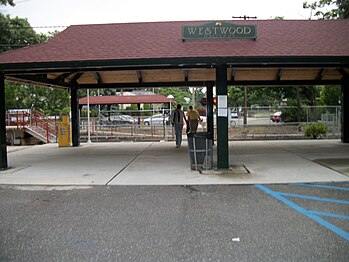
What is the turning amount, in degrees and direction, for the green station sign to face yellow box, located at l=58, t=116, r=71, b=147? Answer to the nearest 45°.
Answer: approximately 135° to its right

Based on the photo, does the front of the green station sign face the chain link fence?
no

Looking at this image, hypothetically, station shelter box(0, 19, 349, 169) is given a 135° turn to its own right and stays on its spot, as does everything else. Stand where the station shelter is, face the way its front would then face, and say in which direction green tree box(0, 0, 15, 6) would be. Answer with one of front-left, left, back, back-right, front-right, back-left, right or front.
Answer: front

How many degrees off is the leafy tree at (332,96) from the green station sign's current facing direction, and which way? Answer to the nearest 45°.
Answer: approximately 135° to its left

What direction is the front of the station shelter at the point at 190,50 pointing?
toward the camera

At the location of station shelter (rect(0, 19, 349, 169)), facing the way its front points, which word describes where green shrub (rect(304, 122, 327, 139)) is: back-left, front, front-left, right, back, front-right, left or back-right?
back-left

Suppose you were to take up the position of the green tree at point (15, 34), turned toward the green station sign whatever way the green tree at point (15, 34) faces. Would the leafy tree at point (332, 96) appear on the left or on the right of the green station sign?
left

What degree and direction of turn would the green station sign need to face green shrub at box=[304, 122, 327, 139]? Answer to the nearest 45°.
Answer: approximately 135° to its left

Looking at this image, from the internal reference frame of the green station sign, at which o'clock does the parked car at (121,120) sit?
The parked car is roughly at 5 o'clock from the green station sign.

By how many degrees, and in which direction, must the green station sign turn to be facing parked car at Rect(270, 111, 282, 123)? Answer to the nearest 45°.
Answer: approximately 180°

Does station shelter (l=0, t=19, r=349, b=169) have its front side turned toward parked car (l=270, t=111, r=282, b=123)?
no

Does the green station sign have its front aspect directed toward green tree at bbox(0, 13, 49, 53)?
no

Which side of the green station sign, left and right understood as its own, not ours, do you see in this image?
front
